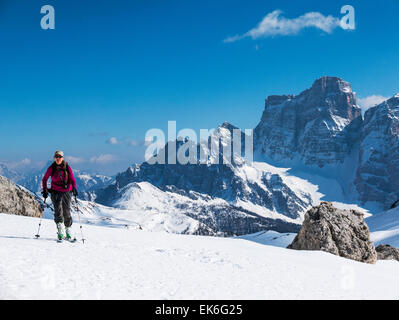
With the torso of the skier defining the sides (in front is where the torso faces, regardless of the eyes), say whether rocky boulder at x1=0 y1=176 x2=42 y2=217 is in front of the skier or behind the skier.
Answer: behind

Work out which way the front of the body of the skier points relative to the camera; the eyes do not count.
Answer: toward the camera

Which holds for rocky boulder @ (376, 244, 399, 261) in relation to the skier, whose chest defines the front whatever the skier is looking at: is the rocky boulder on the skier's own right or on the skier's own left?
on the skier's own left

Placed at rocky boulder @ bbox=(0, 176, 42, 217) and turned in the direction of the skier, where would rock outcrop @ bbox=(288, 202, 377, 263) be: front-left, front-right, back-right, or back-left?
front-left
